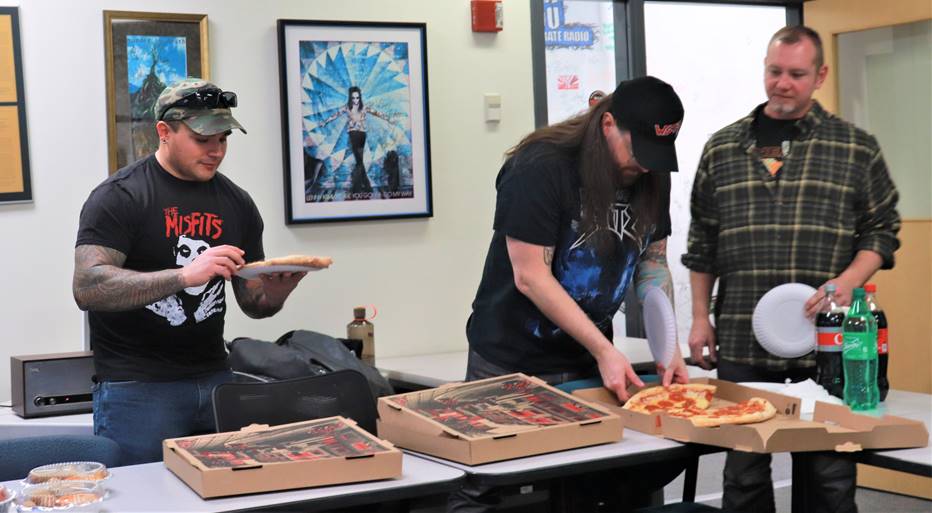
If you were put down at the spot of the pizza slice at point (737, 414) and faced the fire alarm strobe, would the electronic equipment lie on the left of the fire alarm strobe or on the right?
left

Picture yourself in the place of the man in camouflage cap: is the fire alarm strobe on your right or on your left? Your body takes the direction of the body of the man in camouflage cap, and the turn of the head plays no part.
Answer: on your left

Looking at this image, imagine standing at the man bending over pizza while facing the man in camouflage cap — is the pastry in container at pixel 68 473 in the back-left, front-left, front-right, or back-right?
front-left

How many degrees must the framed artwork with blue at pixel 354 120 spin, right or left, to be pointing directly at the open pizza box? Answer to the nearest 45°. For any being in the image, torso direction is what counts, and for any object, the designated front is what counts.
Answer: approximately 45° to its left

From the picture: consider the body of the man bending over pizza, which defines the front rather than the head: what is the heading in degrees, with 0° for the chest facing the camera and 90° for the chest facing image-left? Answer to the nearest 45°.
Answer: approximately 315°

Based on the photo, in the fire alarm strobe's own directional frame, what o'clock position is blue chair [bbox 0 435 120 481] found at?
The blue chair is roughly at 1 o'clock from the fire alarm strobe.

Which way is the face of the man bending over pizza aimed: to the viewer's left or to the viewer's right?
to the viewer's right

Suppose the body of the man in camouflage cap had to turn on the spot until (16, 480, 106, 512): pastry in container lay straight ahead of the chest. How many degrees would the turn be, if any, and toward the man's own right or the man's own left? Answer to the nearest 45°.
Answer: approximately 45° to the man's own right

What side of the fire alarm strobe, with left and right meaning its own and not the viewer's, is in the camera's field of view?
front

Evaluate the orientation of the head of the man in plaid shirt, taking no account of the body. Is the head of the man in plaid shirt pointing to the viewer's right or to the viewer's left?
to the viewer's left

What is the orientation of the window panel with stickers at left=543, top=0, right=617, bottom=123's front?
toward the camera

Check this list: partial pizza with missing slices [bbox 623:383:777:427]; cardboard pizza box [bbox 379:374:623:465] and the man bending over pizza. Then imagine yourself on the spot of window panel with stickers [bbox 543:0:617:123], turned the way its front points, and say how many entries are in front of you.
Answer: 3

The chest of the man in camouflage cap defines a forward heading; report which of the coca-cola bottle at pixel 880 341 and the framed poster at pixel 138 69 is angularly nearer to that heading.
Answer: the coca-cola bottle

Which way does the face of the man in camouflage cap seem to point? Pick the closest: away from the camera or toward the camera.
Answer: toward the camera

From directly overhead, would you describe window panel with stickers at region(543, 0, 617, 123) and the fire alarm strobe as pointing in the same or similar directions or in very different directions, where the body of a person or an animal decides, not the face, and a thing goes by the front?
same or similar directions
